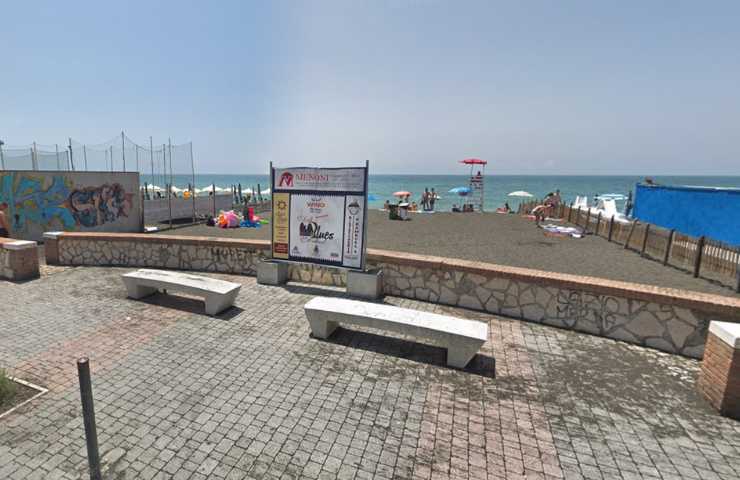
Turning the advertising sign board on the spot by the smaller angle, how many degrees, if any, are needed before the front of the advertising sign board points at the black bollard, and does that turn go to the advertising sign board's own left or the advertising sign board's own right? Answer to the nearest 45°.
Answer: approximately 45° to the advertising sign board's own left

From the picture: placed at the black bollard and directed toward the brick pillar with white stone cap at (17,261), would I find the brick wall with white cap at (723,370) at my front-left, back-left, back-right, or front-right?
back-right

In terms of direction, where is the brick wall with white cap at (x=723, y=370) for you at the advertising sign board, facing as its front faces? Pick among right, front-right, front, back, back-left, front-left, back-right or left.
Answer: left

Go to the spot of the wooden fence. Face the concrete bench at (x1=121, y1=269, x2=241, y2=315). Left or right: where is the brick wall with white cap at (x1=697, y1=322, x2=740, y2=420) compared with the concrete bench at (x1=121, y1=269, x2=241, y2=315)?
left

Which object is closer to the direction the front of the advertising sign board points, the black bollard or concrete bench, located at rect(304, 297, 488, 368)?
the black bollard

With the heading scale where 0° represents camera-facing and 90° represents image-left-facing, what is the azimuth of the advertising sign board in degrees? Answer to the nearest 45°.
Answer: approximately 45°

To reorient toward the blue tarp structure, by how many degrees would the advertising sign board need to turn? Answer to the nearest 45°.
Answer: approximately 135° to its left

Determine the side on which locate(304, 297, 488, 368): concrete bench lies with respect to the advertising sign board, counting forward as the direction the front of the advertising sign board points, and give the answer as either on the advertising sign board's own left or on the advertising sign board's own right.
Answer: on the advertising sign board's own left

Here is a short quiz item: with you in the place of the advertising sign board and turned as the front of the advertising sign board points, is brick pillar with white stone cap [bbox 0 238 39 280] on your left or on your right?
on your right
